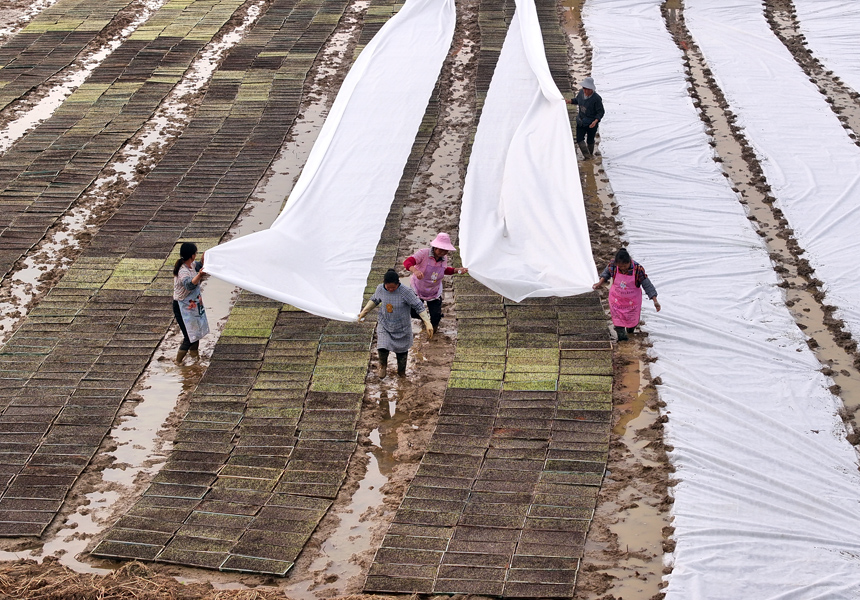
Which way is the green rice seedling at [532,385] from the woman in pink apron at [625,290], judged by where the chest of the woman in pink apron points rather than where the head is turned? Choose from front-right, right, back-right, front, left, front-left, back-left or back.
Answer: front-right

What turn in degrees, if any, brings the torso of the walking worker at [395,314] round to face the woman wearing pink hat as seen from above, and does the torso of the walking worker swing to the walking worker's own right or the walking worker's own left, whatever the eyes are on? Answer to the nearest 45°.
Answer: approximately 135° to the walking worker's own left

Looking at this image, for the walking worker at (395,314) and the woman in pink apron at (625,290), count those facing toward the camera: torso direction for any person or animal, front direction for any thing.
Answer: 2

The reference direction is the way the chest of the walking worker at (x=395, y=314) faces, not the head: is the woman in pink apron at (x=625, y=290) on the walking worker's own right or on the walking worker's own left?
on the walking worker's own left

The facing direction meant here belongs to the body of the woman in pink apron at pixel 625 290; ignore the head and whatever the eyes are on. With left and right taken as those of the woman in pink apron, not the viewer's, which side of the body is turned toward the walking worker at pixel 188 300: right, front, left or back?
right

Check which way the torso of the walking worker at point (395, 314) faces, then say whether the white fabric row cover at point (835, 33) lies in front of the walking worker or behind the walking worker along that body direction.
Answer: behind

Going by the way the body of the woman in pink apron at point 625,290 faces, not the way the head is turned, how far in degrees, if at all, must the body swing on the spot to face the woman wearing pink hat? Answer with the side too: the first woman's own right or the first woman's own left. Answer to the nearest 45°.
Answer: approximately 90° to the first woman's own right

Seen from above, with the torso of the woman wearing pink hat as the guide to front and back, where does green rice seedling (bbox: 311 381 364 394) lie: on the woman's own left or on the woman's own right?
on the woman's own right

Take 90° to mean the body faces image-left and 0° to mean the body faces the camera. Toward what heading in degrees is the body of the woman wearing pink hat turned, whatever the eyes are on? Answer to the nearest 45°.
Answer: approximately 315°

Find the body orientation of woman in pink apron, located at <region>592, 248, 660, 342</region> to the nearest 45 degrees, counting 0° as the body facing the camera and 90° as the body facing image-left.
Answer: approximately 0°
